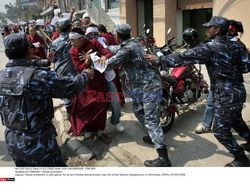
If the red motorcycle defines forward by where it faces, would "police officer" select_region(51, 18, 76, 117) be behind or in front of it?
in front

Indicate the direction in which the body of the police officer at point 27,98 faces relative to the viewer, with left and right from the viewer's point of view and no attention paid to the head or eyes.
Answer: facing away from the viewer and to the right of the viewer

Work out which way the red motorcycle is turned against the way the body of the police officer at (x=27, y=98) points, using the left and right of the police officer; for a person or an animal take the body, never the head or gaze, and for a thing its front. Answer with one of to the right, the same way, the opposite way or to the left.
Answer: the opposite way

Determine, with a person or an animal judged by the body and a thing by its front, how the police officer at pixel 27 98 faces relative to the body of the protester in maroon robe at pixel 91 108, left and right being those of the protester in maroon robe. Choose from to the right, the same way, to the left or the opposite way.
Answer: the opposite way

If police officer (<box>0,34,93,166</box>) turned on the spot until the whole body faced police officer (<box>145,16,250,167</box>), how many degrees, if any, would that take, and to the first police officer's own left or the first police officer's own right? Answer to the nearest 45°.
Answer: approximately 45° to the first police officer's own right

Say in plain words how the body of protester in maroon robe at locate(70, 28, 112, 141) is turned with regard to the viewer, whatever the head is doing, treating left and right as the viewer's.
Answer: facing the viewer and to the left of the viewer

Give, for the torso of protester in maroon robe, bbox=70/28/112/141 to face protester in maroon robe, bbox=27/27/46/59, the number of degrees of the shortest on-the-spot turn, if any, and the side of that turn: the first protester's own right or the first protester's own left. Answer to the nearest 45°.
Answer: approximately 135° to the first protester's own right

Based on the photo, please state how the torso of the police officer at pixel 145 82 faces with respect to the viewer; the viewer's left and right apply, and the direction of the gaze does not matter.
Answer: facing away from the viewer and to the left of the viewer

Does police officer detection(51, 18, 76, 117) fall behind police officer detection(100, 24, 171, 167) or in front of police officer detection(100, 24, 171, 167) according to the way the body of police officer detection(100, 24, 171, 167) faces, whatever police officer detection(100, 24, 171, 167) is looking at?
in front

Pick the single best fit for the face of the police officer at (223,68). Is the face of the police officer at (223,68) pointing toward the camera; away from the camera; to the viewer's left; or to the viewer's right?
to the viewer's left

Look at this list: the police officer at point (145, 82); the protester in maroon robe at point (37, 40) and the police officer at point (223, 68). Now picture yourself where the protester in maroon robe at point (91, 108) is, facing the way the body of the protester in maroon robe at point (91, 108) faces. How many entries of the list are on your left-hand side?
2

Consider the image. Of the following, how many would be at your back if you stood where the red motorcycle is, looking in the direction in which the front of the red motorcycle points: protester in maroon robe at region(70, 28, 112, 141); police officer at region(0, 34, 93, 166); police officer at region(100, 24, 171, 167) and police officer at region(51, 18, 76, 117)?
0

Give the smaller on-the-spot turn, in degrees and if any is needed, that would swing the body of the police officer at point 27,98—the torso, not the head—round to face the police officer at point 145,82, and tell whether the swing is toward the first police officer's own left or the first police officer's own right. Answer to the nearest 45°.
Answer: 0° — they already face them

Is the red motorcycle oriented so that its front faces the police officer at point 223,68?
no

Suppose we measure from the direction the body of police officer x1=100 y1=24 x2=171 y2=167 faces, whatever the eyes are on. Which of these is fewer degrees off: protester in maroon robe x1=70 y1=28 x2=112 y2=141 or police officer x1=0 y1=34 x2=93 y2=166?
the protester in maroon robe

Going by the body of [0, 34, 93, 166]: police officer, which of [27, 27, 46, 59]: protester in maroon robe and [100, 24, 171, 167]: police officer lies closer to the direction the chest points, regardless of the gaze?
the police officer

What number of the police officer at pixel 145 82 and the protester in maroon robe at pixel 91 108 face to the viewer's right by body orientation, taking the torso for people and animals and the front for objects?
0
